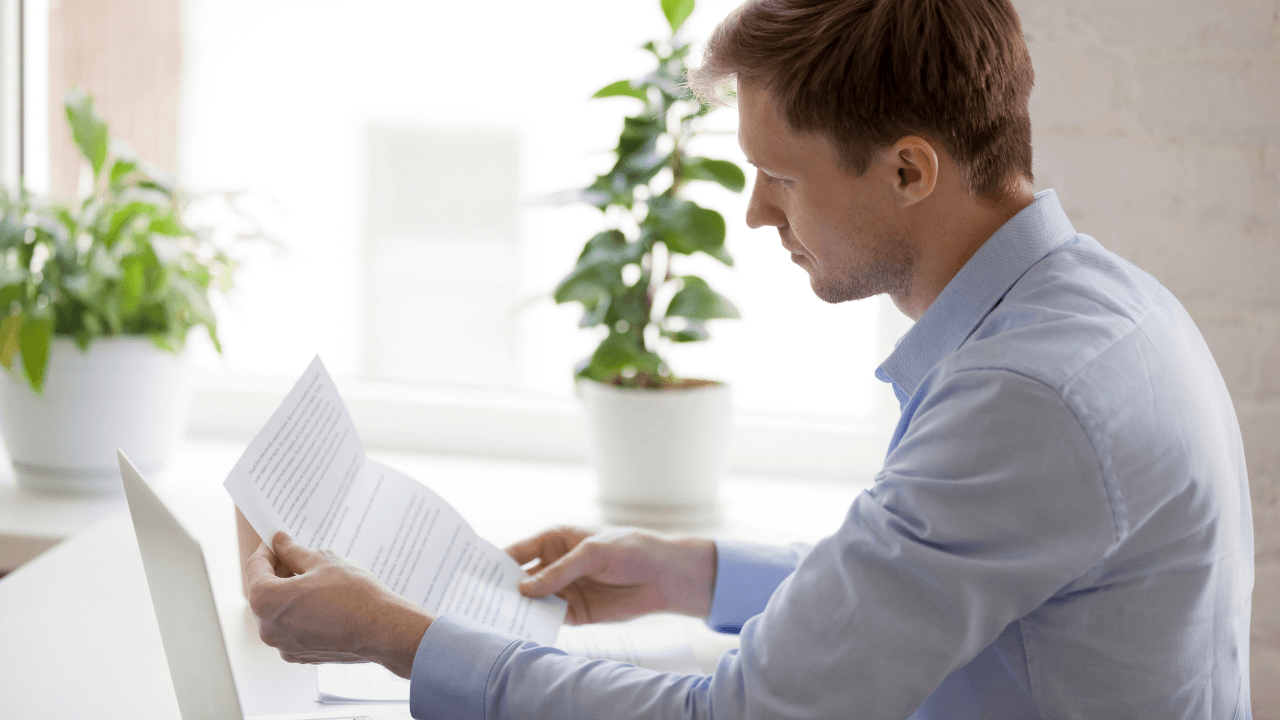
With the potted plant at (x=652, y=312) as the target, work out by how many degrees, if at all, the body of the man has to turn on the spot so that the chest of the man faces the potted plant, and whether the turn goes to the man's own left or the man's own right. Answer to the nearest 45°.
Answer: approximately 90° to the man's own right

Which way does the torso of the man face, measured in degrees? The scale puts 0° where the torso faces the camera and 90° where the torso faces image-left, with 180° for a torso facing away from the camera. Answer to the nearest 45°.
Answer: approximately 90°

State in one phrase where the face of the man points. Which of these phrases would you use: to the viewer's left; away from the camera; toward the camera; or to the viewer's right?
to the viewer's left
